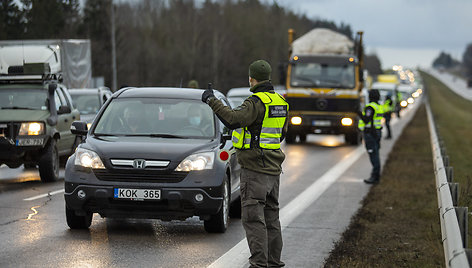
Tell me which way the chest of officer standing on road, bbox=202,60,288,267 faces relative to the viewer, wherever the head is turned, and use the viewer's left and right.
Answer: facing away from the viewer and to the left of the viewer

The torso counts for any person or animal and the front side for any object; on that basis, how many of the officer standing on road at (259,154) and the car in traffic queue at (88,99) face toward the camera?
1

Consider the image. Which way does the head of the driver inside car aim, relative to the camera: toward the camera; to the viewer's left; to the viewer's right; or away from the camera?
toward the camera

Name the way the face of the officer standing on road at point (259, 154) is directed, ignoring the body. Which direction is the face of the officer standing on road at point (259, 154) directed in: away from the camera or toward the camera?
away from the camera

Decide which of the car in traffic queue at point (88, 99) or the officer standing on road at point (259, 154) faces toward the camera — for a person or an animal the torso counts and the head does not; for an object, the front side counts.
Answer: the car in traffic queue

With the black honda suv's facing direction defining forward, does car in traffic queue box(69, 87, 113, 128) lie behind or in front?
behind

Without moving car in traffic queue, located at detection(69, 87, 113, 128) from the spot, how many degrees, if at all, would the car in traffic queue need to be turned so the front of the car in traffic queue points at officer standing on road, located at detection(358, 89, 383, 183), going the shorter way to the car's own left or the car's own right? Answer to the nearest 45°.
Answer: approximately 45° to the car's own left

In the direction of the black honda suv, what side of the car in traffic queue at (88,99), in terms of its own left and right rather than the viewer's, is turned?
front

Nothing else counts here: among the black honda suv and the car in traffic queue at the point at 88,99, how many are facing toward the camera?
2

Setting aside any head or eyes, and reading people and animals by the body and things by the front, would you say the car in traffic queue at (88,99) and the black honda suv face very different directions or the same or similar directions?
same or similar directions

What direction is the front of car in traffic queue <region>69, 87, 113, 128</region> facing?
toward the camera

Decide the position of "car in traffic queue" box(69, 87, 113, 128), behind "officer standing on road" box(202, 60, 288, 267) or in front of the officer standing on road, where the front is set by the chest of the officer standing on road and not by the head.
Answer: in front
